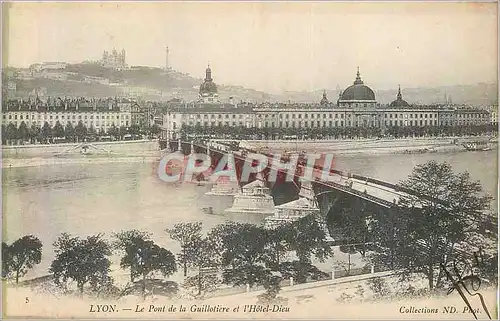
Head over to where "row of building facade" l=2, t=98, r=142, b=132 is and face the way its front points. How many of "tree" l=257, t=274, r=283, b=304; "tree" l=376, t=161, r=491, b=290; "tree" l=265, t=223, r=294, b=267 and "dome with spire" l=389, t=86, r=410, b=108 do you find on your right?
0

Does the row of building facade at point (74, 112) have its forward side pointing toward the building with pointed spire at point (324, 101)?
no

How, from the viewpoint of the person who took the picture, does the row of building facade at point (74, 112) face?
facing the viewer

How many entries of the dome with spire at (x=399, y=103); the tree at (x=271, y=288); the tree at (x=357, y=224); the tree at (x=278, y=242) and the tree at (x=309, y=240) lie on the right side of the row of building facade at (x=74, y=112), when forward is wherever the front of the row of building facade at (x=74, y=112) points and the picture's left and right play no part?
0

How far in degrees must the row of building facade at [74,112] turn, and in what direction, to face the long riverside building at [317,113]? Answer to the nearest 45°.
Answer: approximately 90° to its left
